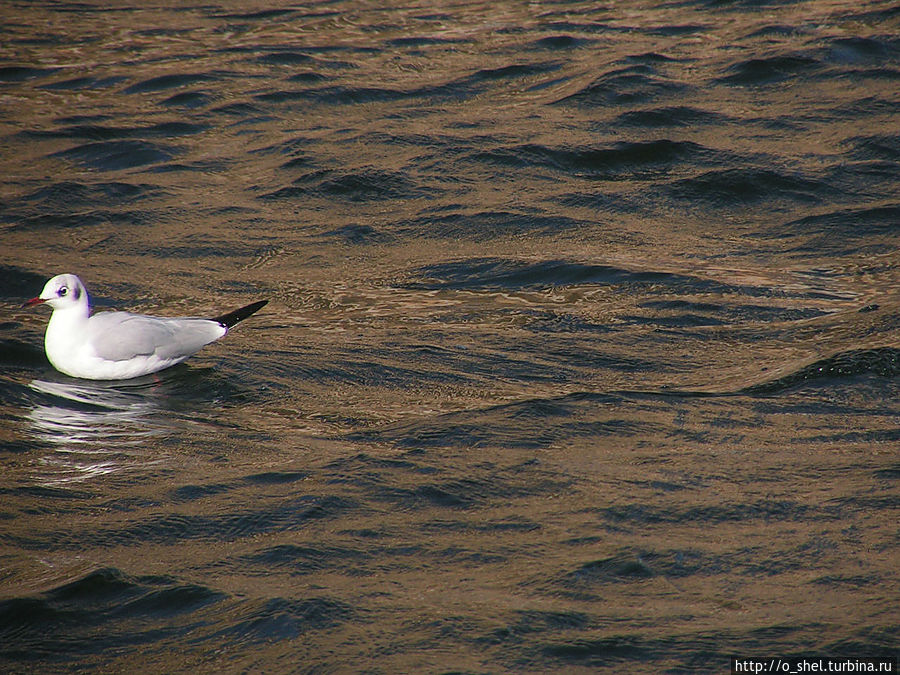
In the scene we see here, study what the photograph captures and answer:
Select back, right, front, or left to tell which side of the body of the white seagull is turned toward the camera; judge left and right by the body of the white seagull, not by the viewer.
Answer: left
